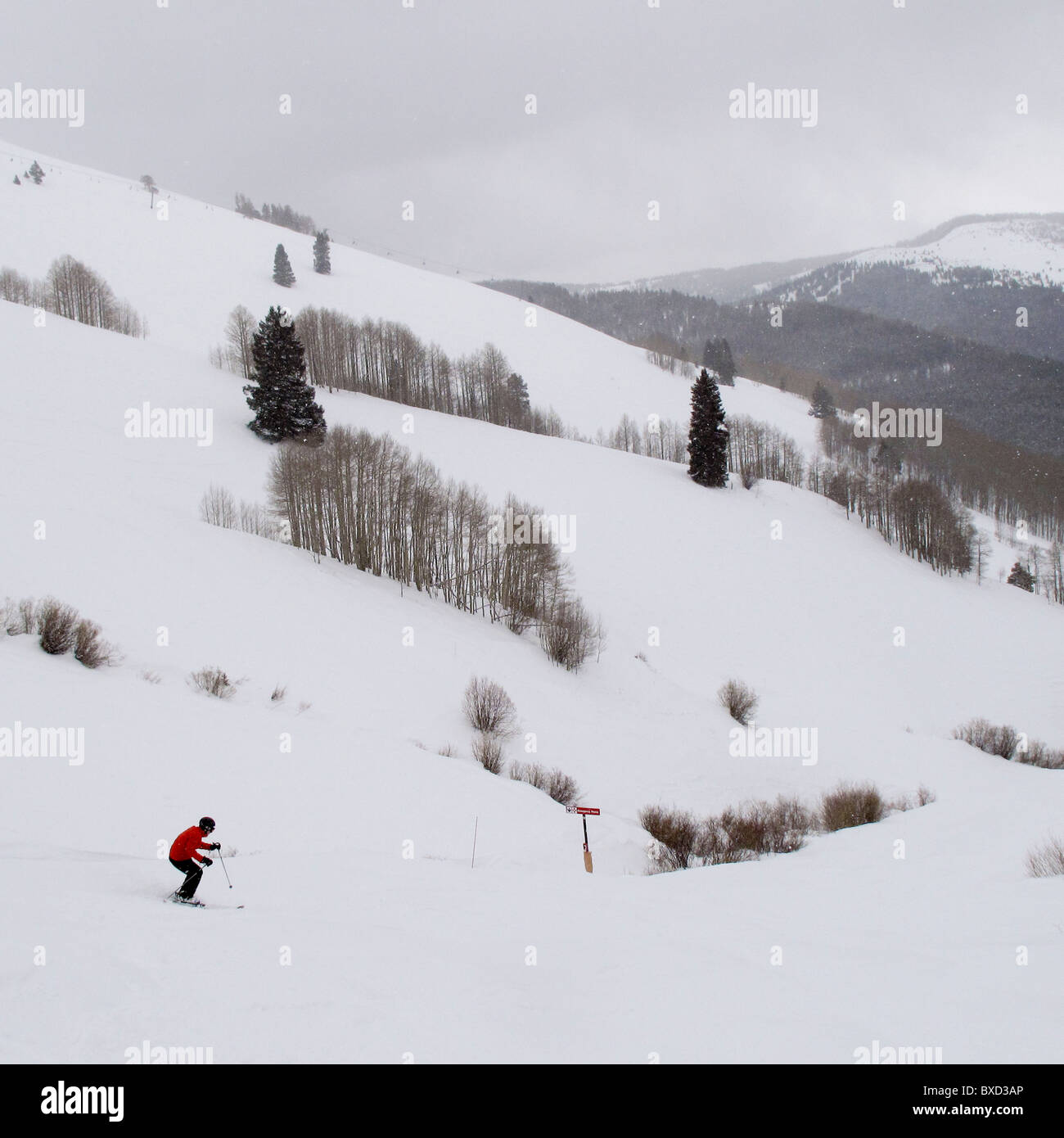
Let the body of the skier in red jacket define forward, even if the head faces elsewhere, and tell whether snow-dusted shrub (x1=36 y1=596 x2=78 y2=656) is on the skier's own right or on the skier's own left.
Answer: on the skier's own left

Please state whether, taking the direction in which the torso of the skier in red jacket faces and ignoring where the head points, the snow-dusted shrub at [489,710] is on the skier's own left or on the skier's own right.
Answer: on the skier's own left

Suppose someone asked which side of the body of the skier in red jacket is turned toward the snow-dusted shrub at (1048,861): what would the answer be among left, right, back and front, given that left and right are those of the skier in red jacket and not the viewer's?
front

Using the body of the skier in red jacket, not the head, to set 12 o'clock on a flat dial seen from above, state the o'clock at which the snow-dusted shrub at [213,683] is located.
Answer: The snow-dusted shrub is roughly at 9 o'clock from the skier in red jacket.

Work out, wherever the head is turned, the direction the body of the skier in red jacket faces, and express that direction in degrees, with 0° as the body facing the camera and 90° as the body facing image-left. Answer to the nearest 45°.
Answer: approximately 270°

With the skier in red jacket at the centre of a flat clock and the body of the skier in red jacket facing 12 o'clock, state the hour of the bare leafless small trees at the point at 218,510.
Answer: The bare leafless small trees is roughly at 9 o'clock from the skier in red jacket.
